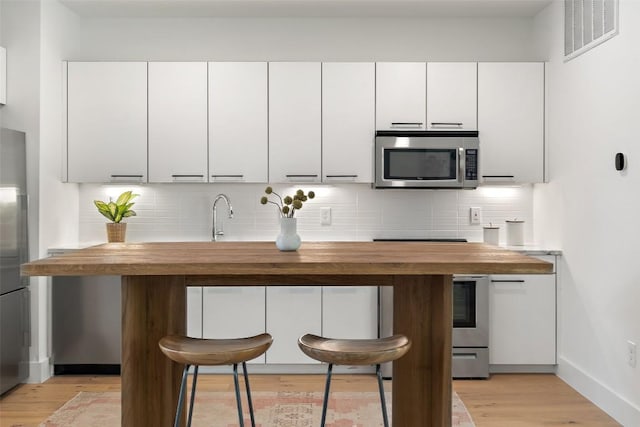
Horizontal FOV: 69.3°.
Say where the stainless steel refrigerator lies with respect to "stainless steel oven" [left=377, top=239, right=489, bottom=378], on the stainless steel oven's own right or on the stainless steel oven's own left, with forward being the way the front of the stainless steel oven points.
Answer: on the stainless steel oven's own right

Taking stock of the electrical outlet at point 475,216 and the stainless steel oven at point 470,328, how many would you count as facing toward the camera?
2

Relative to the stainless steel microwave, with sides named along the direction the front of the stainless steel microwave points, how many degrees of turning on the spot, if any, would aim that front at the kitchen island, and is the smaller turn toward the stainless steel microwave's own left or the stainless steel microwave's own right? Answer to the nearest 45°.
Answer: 0° — it already faces it

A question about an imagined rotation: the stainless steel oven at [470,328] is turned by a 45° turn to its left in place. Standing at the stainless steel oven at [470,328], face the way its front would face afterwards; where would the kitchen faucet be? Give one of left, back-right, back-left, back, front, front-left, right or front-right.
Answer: back-right

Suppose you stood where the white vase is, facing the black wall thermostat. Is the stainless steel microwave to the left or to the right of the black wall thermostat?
left

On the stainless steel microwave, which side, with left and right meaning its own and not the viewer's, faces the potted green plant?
right

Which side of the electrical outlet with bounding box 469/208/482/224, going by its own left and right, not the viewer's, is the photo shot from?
front

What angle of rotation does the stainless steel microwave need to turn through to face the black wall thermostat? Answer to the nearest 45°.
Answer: approximately 45° to its left

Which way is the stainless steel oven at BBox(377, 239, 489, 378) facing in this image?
toward the camera

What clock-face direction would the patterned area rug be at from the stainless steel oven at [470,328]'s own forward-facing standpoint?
The patterned area rug is roughly at 2 o'clock from the stainless steel oven.

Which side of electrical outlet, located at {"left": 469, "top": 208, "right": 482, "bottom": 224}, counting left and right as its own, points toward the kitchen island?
front
